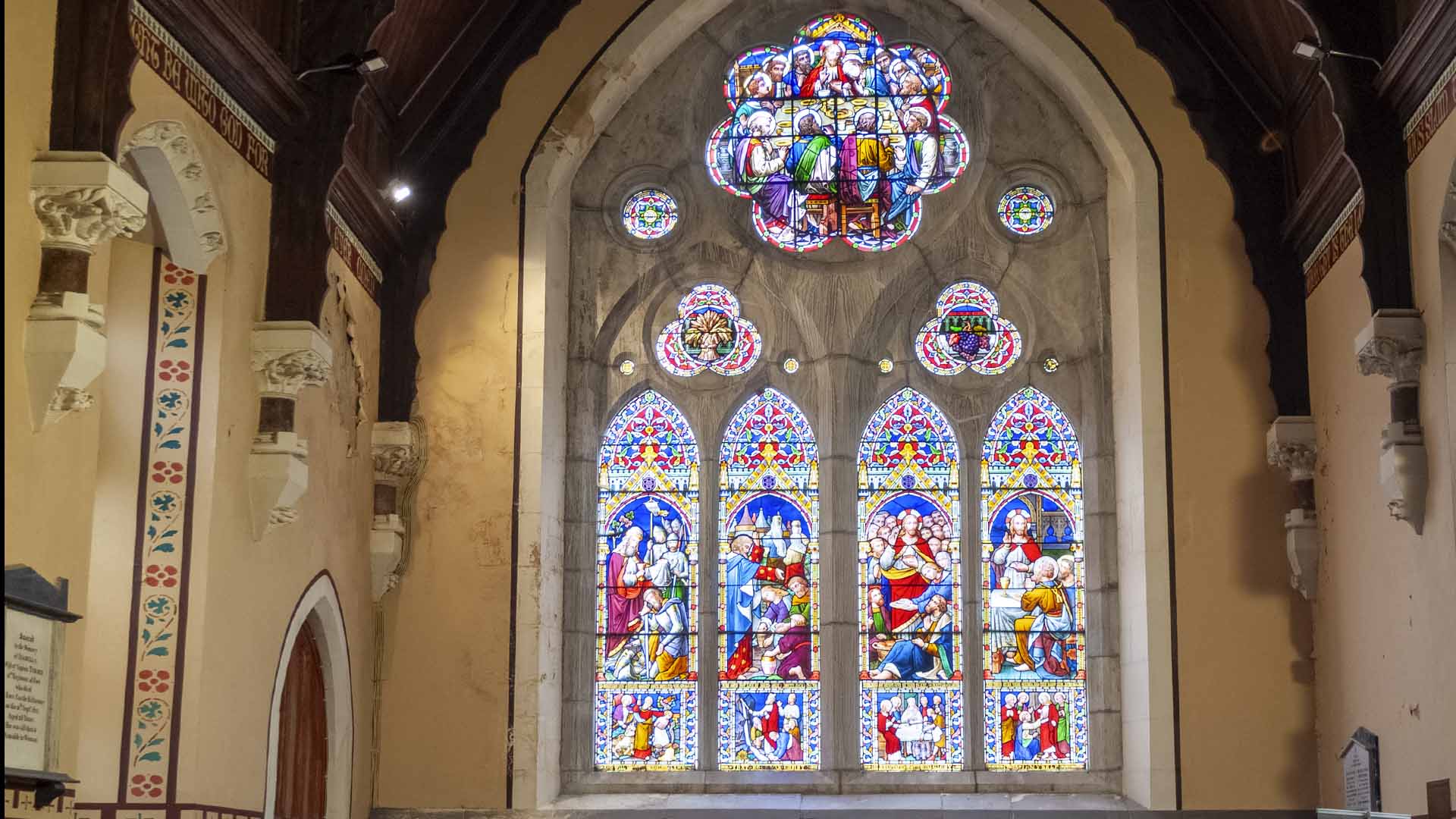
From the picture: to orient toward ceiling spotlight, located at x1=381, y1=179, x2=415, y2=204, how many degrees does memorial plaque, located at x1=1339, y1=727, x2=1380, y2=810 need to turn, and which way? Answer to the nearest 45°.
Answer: approximately 45° to its right

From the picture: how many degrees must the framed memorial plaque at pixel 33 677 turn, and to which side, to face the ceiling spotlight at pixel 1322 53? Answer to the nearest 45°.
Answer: approximately 45° to its left

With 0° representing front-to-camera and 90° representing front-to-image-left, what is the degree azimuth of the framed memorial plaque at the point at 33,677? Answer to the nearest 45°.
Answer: approximately 315°

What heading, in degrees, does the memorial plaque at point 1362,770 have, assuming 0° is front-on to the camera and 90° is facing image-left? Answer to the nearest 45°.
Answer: approximately 45°

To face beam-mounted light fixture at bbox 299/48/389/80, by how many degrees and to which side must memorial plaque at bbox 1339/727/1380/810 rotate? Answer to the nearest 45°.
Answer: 0° — it already faces it

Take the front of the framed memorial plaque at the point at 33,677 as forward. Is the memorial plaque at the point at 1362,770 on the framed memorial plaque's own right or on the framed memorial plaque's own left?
on the framed memorial plaque's own left
